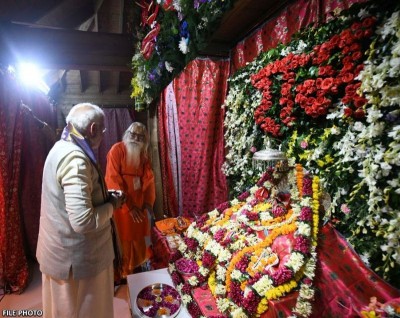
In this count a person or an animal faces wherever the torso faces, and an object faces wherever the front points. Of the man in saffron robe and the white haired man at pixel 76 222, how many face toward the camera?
1

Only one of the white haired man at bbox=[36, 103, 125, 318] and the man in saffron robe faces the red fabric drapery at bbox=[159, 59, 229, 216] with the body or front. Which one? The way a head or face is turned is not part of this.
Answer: the white haired man

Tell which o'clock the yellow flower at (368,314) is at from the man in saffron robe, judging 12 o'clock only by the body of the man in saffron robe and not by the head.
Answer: The yellow flower is roughly at 11 o'clock from the man in saffron robe.

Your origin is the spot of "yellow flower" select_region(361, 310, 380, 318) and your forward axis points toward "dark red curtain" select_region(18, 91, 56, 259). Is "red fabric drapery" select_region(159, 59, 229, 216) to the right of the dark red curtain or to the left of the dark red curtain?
right

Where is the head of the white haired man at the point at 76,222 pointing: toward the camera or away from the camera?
away from the camera

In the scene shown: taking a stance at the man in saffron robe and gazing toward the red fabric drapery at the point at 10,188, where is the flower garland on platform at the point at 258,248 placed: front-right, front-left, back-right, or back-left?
back-left

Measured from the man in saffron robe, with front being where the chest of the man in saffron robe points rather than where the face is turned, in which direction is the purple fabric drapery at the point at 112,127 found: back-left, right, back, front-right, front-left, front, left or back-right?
back

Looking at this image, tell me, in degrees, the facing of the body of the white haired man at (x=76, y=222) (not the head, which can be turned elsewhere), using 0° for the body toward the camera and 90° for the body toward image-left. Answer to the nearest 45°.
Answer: approximately 225°
